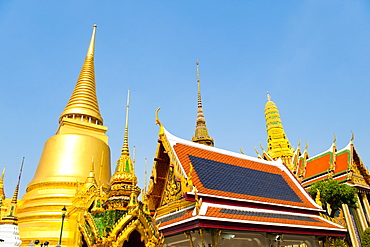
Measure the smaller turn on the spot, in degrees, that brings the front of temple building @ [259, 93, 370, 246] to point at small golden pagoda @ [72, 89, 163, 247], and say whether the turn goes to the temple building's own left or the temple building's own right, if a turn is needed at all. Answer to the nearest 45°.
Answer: approximately 45° to the temple building's own right

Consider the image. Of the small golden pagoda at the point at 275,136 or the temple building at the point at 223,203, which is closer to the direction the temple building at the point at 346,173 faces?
the temple building

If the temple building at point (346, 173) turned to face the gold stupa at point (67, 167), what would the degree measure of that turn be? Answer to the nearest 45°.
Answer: approximately 90° to its right

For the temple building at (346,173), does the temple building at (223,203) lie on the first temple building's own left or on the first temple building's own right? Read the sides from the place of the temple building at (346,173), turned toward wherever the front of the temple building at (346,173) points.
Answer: on the first temple building's own right
